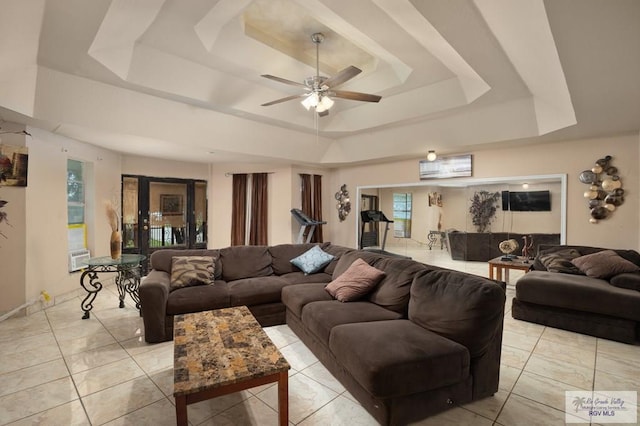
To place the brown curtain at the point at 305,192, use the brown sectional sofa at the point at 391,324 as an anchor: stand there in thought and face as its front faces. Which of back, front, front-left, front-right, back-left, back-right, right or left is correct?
back-right

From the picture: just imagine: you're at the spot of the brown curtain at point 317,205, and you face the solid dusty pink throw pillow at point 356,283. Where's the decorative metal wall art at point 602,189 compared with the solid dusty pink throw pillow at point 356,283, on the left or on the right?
left

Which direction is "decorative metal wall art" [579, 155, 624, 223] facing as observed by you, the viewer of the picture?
facing the viewer

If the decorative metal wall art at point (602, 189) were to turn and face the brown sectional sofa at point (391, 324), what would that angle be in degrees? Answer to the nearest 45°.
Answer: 0° — it already faces it

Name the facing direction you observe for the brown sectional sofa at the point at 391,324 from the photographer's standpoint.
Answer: facing the viewer and to the left of the viewer

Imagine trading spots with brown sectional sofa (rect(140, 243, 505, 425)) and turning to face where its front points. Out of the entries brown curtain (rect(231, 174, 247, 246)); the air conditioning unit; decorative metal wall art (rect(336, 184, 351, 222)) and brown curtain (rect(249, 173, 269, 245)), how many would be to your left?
0

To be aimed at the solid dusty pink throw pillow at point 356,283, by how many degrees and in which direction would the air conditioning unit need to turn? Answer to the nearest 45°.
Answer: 0° — it already faces it

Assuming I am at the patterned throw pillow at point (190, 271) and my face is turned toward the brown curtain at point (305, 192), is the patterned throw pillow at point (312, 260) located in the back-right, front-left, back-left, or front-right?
front-right

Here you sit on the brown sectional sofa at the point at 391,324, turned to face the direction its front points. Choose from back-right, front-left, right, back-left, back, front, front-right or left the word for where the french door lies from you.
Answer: right

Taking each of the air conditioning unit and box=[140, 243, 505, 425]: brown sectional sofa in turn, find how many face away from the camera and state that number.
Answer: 0

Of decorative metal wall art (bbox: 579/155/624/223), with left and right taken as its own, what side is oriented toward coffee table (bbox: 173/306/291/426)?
front

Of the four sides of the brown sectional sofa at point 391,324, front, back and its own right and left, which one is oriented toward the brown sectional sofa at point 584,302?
back

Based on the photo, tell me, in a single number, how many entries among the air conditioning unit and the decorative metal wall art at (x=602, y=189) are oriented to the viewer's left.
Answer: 0

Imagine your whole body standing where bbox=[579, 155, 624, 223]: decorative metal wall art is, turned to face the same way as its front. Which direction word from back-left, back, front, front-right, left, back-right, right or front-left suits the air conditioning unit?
front-right

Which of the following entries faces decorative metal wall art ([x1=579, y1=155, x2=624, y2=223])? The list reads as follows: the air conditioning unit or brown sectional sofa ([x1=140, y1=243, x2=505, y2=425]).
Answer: the air conditioning unit

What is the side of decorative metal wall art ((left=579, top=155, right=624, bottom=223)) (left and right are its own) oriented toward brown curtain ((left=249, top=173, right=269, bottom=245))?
right

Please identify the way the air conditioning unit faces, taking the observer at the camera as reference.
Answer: facing the viewer and to the right of the viewer

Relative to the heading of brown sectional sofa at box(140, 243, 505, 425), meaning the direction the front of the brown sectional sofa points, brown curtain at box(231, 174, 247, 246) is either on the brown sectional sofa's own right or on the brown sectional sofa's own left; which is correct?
on the brown sectional sofa's own right

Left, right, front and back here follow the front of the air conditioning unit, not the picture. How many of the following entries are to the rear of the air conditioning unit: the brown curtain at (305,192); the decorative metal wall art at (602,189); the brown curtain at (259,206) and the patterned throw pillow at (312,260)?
0
